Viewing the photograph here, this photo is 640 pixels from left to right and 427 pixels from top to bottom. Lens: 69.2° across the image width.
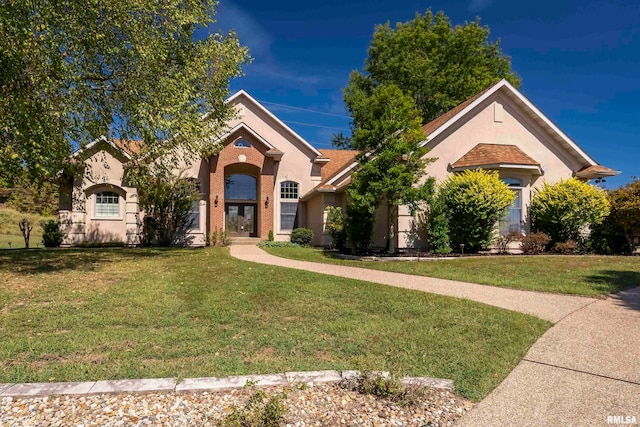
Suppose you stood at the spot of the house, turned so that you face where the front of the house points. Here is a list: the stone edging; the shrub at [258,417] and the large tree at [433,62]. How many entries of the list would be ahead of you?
2

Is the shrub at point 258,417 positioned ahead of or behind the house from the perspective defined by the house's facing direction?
ahead

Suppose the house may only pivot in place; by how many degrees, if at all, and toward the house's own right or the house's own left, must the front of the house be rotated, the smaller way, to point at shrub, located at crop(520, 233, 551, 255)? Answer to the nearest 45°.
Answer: approximately 45° to the house's own left

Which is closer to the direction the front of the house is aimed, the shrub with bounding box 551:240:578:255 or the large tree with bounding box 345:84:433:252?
the large tree

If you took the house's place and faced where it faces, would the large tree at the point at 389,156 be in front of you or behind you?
in front

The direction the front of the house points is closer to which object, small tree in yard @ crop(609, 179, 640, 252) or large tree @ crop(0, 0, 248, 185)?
the large tree

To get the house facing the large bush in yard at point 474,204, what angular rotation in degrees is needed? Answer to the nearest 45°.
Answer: approximately 45° to its left

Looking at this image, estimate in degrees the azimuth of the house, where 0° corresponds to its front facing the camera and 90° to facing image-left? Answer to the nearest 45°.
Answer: approximately 0°

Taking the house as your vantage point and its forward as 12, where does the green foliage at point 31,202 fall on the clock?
The green foliage is roughly at 4 o'clock from the house.

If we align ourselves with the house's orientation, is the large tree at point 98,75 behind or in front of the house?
in front

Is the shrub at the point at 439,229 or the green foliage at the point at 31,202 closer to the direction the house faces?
the shrub

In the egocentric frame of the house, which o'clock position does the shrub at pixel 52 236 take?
The shrub is roughly at 3 o'clock from the house.
